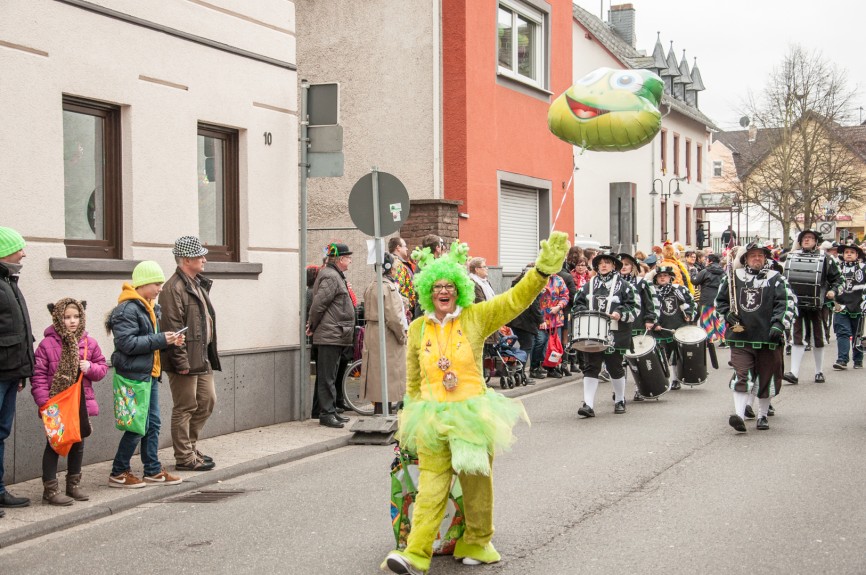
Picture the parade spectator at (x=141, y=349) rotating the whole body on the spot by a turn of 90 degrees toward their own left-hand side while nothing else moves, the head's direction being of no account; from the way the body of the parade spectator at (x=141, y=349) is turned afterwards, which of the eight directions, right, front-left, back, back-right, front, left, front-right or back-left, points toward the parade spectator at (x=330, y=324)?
front-right

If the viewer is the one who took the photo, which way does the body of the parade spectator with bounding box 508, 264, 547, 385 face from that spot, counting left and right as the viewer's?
facing to the right of the viewer

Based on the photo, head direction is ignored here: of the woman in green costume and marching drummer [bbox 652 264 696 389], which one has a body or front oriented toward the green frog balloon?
the marching drummer

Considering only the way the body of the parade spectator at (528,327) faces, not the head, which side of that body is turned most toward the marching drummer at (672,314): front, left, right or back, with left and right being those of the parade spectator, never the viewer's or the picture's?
front

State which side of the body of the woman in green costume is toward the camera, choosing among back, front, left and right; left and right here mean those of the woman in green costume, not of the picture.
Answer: front

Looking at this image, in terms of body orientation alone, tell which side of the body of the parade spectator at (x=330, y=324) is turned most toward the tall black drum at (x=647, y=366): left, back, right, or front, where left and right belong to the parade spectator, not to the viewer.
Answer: front

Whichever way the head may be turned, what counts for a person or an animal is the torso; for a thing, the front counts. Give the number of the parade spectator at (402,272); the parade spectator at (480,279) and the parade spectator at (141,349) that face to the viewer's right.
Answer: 3

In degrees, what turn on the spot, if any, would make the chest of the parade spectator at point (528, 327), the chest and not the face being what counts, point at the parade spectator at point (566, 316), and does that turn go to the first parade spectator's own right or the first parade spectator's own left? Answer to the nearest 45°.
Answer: approximately 45° to the first parade spectator's own left

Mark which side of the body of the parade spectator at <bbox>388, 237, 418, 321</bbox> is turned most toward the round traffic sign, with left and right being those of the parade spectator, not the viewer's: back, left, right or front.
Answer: right

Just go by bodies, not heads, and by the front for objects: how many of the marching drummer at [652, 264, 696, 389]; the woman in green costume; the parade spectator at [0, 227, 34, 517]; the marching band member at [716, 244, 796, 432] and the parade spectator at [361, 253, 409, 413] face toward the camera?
3

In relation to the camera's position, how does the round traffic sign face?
facing away from the viewer

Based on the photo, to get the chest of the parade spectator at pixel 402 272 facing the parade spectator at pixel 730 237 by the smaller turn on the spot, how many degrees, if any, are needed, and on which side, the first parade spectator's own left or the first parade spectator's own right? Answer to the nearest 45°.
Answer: approximately 45° to the first parade spectator's own left

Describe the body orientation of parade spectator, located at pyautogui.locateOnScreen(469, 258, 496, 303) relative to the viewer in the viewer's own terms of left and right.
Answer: facing to the right of the viewer

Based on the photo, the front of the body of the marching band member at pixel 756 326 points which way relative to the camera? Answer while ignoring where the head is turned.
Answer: toward the camera

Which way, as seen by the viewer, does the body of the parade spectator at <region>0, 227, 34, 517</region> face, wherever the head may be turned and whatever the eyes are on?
to the viewer's right
